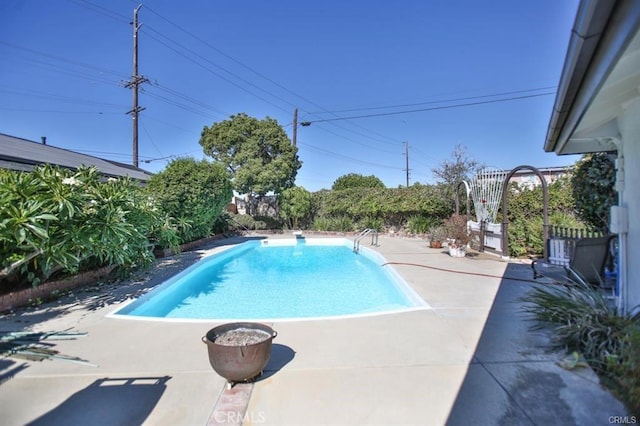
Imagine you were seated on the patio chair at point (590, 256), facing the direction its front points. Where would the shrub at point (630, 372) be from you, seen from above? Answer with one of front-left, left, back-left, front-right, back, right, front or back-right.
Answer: back-left

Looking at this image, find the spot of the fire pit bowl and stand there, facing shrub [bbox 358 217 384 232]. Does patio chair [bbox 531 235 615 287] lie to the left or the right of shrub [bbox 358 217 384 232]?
right

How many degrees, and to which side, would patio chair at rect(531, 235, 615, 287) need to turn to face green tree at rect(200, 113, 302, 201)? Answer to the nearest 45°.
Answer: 0° — it already faces it

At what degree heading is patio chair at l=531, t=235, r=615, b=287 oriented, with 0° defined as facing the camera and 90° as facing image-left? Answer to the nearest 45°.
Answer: approximately 135°

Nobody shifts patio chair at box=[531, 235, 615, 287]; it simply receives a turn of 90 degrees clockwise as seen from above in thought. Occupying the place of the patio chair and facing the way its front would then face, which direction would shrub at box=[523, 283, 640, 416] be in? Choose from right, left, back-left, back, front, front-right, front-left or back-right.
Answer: back-right

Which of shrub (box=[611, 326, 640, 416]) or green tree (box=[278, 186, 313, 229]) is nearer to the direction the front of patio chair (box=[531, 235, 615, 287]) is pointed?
the green tree

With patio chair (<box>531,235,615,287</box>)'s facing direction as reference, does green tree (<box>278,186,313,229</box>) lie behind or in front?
in front

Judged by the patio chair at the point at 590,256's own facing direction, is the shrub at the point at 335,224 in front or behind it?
in front

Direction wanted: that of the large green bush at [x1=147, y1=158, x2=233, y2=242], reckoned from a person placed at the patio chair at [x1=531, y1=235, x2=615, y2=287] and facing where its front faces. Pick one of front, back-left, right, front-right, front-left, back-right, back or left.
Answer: front-left
